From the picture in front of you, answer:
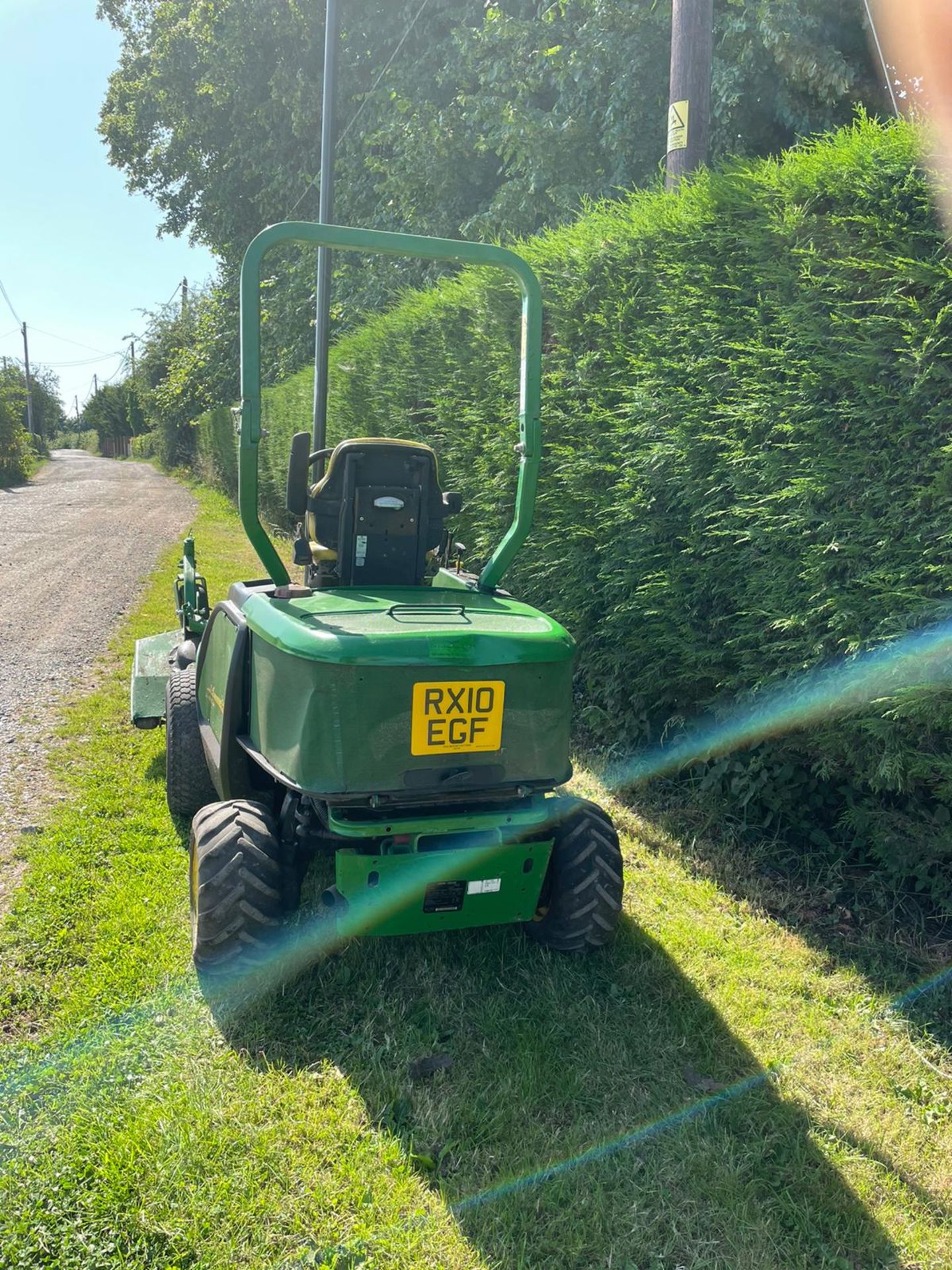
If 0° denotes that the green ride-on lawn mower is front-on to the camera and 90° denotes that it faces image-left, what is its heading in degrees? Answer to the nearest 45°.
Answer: approximately 180°

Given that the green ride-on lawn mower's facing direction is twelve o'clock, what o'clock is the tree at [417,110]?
The tree is roughly at 12 o'clock from the green ride-on lawn mower.

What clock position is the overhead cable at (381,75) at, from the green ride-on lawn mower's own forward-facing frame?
The overhead cable is roughly at 12 o'clock from the green ride-on lawn mower.
